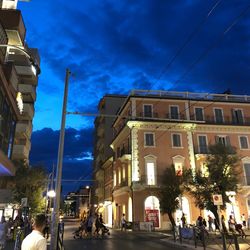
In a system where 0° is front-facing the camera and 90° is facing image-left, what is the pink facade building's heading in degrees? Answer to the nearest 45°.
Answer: approximately 0°

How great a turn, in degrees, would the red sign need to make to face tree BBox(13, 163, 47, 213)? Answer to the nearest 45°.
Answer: approximately 90° to its right

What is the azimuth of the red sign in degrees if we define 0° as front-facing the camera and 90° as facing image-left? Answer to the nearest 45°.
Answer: approximately 0°

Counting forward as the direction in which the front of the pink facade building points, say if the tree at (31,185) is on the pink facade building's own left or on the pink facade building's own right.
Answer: on the pink facade building's own right

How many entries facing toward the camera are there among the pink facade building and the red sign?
2

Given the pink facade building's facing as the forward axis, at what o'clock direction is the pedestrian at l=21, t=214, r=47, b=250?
The pedestrian is roughly at 12 o'clock from the pink facade building.

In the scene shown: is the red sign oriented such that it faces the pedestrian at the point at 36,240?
yes
